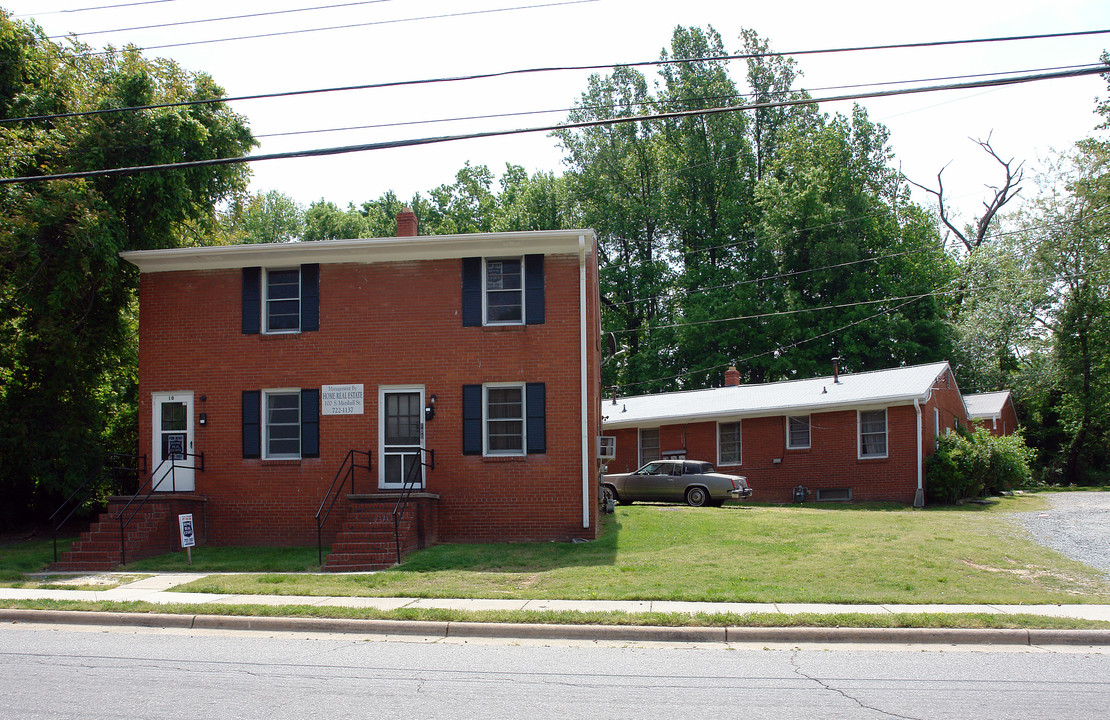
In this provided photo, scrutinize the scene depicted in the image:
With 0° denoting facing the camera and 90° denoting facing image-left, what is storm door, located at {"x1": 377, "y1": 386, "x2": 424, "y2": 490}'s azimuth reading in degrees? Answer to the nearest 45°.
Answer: approximately 0°

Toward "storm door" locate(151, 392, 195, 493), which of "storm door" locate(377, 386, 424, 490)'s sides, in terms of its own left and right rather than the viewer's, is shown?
right

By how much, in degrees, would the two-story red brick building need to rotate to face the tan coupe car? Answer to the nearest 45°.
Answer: approximately 135° to its left

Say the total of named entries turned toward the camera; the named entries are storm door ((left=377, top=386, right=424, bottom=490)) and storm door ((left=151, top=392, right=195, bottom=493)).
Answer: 2

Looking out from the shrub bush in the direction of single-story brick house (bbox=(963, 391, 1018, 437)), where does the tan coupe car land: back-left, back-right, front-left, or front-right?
back-left

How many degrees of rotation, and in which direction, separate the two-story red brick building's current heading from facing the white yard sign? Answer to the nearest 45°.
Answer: approximately 45° to its right
